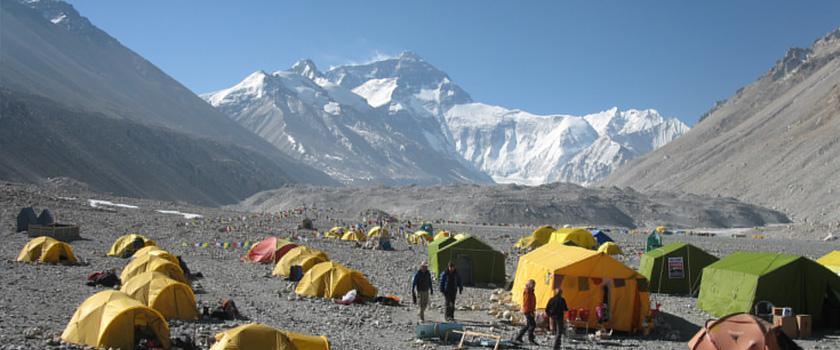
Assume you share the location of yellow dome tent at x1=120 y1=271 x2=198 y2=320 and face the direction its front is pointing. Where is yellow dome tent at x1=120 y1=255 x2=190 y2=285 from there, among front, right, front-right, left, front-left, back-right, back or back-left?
back-left

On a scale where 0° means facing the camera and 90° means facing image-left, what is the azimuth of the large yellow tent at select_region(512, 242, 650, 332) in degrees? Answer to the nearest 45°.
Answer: approximately 315°

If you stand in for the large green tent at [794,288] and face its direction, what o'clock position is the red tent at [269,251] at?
The red tent is roughly at 5 o'clock from the large green tent.

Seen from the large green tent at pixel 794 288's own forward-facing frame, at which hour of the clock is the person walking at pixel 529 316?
The person walking is roughly at 3 o'clock from the large green tent.

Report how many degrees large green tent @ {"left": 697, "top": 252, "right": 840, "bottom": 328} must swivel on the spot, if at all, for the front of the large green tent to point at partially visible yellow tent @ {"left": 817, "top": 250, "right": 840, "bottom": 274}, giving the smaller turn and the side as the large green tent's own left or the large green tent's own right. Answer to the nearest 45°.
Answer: approximately 135° to the large green tent's own left

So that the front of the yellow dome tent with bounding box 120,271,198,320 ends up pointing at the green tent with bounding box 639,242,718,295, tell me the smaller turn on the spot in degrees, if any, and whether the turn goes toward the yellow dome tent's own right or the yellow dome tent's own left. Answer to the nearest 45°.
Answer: approximately 45° to the yellow dome tent's own left

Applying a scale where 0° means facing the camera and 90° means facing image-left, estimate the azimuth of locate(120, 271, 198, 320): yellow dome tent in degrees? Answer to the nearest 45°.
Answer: approximately 315°

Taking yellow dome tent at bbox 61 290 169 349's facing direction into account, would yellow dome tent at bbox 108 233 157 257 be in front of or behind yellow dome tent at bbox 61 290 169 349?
behind

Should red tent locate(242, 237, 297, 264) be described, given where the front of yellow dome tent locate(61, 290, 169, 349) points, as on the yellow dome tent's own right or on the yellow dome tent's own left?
on the yellow dome tent's own left
